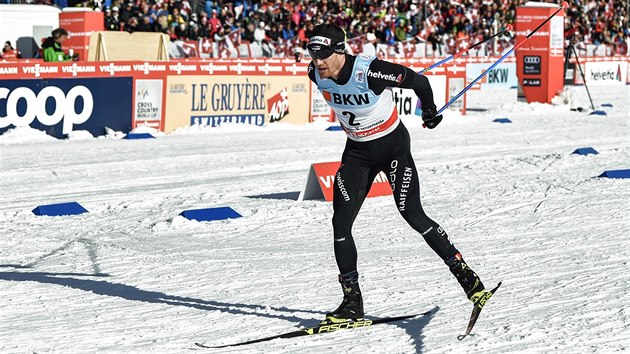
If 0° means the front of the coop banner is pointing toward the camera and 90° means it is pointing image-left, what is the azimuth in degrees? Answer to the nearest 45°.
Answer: approximately 0°

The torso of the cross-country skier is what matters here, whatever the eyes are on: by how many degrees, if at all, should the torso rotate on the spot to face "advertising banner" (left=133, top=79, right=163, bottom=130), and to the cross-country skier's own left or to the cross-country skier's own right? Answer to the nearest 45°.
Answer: approximately 135° to the cross-country skier's own right

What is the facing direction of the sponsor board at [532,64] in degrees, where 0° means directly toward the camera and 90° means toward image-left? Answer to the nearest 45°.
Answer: approximately 0°

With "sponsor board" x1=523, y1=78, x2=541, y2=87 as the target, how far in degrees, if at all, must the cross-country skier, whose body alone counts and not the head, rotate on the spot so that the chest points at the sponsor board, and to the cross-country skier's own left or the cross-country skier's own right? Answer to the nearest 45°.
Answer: approximately 135° to the cross-country skier's own right

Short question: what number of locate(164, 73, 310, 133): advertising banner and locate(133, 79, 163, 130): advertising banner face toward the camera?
2
